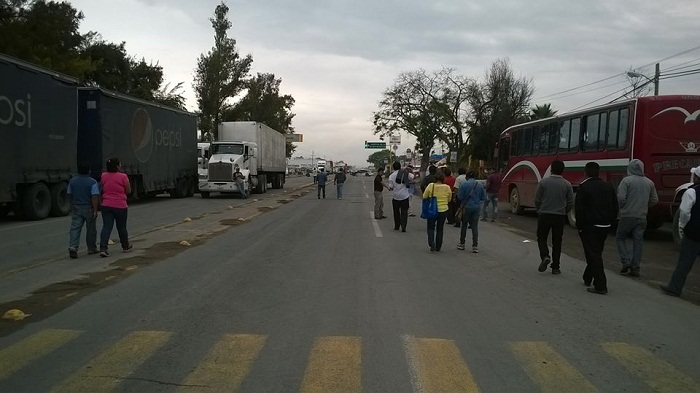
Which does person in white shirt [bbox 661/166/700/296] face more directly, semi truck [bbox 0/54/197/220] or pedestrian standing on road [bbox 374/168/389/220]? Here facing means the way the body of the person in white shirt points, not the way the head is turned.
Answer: the pedestrian standing on road

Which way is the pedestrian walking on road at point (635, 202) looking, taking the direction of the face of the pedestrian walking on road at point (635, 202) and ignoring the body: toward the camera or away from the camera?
away from the camera

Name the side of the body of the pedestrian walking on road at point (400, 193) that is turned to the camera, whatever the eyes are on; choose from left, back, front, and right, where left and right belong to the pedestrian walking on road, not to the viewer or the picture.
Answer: back

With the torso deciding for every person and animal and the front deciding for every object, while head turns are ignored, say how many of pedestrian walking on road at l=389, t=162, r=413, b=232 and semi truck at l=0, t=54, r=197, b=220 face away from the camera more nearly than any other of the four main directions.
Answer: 1

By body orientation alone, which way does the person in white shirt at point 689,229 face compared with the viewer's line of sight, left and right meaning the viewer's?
facing away from the viewer and to the left of the viewer

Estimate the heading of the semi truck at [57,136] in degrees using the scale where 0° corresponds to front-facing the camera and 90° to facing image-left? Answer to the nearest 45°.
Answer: approximately 45°

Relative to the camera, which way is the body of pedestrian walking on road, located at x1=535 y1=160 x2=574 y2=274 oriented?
away from the camera

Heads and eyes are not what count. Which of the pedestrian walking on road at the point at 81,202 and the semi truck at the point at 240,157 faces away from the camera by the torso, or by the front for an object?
the pedestrian walking on road

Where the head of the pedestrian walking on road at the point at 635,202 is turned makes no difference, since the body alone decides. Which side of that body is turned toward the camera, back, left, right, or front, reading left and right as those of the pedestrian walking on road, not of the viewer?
back

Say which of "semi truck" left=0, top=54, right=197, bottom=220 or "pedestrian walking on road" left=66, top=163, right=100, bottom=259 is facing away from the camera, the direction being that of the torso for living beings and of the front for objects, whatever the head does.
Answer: the pedestrian walking on road

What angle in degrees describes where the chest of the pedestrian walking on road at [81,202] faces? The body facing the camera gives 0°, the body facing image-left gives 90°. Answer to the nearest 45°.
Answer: approximately 180°

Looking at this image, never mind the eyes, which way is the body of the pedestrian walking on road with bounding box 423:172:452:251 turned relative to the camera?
away from the camera

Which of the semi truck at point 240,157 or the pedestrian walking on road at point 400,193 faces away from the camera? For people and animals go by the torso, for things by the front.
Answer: the pedestrian walking on road
